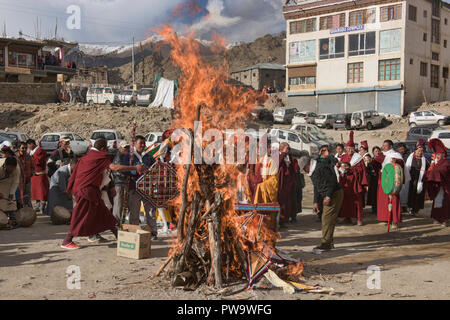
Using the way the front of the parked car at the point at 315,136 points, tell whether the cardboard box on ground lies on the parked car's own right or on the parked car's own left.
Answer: on the parked car's own right

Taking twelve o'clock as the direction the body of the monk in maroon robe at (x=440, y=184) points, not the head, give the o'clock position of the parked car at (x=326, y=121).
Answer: The parked car is roughly at 4 o'clock from the monk in maroon robe.

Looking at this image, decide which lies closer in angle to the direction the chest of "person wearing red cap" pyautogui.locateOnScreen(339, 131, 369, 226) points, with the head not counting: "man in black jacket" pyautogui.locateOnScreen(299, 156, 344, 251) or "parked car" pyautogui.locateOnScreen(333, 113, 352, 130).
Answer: the man in black jacket

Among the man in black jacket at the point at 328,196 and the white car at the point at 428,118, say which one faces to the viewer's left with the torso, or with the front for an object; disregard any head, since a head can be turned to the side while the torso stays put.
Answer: the man in black jacket

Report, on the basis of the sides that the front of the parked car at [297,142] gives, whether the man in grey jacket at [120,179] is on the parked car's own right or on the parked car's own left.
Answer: on the parked car's own right

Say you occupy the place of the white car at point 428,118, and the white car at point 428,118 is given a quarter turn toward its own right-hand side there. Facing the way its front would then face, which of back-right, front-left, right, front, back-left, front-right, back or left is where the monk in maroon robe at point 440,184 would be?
front
